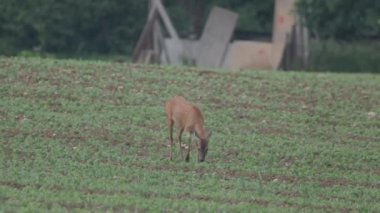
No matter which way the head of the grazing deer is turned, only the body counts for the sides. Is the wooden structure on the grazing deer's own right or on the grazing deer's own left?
on the grazing deer's own left

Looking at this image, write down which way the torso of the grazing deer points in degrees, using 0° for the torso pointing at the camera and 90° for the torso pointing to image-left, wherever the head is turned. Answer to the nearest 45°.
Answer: approximately 315°
